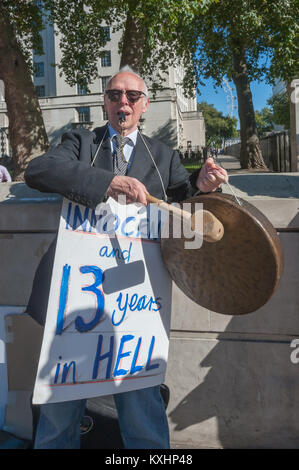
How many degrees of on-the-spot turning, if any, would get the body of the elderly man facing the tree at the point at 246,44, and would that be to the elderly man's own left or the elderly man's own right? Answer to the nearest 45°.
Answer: approximately 180°

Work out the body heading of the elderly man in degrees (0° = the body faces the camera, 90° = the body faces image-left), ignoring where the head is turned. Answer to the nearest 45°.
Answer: approximately 0°
